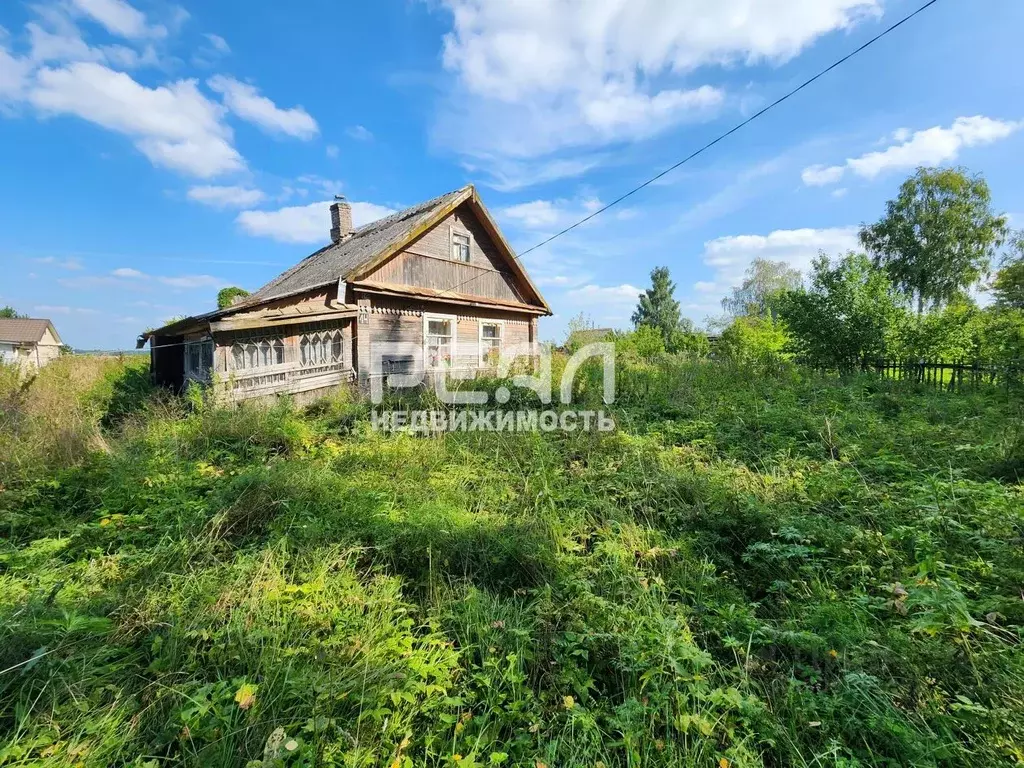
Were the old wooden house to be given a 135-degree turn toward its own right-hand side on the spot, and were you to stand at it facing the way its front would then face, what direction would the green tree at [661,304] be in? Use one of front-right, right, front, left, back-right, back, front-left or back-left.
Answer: back-right

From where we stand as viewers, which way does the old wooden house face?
facing the viewer and to the right of the viewer

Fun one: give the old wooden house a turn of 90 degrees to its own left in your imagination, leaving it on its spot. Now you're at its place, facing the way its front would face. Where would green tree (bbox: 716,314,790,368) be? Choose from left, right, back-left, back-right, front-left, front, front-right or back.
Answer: front-right

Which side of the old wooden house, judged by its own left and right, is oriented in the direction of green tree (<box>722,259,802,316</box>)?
left

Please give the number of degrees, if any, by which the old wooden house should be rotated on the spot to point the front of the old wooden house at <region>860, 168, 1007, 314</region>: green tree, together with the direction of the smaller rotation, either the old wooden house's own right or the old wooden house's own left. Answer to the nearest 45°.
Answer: approximately 45° to the old wooden house's own left

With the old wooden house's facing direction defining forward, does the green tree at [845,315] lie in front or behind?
in front

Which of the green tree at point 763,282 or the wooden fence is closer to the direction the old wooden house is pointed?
the wooden fence

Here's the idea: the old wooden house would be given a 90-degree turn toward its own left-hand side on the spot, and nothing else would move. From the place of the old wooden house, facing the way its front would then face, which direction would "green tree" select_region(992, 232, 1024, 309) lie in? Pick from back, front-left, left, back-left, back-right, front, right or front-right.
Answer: front-right
